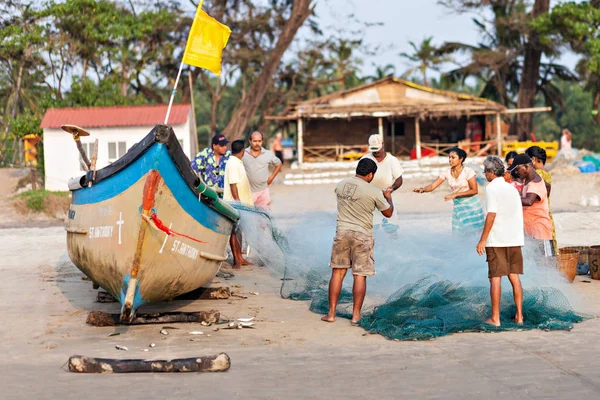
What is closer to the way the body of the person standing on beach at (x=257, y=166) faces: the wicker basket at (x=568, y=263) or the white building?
the wicker basket

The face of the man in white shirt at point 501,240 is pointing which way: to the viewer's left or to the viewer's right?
to the viewer's left

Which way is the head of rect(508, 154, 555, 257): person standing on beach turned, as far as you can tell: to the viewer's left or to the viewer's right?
to the viewer's left

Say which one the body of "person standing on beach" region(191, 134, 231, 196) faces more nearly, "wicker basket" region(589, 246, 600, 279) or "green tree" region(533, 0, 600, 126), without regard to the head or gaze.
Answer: the wicker basket

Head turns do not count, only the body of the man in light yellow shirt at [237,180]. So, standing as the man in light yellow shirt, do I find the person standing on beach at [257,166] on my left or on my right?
on my left

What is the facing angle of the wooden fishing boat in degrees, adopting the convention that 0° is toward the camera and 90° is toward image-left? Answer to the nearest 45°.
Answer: approximately 0°

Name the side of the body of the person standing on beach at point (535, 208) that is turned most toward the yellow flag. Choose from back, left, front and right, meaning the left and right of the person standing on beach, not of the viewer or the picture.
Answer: front

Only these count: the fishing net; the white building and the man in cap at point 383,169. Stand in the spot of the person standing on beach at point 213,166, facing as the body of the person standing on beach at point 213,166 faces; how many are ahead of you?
2

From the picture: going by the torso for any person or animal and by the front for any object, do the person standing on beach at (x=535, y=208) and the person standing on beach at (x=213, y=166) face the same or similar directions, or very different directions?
very different directions

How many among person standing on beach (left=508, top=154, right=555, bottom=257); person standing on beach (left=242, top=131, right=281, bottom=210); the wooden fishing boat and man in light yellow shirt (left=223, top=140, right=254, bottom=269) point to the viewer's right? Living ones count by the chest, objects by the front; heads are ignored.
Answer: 1

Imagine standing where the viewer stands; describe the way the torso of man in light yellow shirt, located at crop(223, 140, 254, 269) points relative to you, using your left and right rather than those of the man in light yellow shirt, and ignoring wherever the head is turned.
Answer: facing to the right of the viewer

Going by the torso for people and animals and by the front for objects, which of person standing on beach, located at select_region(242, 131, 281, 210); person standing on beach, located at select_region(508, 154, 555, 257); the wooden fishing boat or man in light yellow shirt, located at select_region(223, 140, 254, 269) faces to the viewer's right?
the man in light yellow shirt
